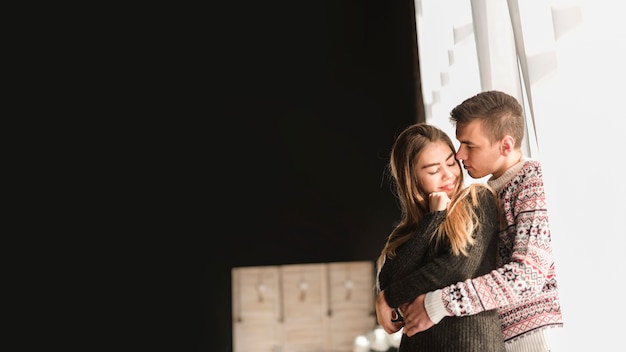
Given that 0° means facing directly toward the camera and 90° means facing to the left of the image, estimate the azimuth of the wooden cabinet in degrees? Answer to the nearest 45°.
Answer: approximately 0°

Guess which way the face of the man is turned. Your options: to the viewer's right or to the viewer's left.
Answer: to the viewer's left

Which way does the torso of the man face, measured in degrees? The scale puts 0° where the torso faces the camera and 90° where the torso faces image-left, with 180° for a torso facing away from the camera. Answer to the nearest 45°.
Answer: approximately 90°

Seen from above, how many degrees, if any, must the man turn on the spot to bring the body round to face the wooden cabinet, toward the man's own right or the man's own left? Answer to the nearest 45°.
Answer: approximately 45° to the man's own right

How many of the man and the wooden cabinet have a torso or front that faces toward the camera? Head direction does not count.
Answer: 1

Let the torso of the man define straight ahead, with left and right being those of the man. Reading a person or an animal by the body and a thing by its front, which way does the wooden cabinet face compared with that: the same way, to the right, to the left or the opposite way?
to the left
